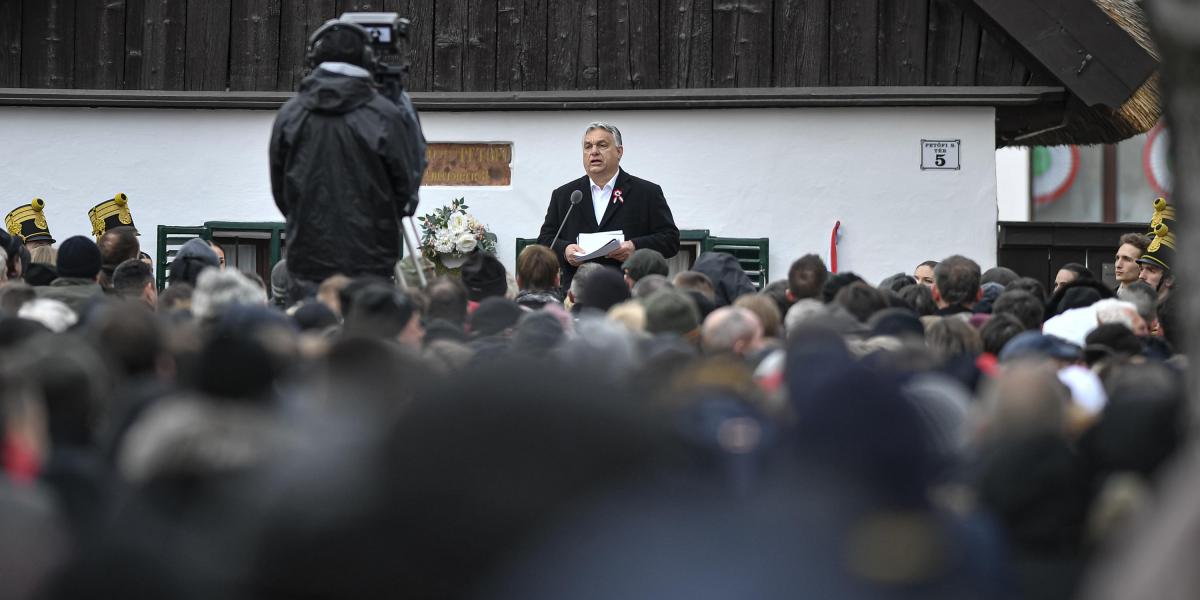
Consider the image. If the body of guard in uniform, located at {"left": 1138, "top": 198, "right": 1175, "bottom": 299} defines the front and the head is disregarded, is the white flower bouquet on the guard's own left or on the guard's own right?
on the guard's own right

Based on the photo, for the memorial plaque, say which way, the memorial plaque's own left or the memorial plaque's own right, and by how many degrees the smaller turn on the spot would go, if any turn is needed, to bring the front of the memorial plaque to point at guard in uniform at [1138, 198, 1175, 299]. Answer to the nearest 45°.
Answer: approximately 45° to the memorial plaque's own left

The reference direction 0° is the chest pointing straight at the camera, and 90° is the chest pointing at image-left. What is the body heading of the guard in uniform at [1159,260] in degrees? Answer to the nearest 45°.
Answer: approximately 45°

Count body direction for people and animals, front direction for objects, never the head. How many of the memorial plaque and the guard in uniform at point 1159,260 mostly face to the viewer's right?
0

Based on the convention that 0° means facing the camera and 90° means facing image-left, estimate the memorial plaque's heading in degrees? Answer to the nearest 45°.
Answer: approximately 0°

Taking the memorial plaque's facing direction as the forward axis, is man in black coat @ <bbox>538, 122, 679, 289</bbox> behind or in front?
in front

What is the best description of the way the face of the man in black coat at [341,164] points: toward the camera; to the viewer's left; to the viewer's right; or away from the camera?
away from the camera

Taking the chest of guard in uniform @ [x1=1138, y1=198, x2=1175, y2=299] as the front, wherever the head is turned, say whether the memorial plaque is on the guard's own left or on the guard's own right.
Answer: on the guard's own right

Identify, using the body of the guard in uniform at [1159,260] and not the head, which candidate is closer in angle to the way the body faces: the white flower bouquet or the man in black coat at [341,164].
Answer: the man in black coat

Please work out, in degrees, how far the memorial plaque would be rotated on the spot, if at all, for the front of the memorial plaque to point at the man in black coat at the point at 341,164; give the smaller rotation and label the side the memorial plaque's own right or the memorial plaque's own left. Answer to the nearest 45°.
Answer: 0° — it already faces them
